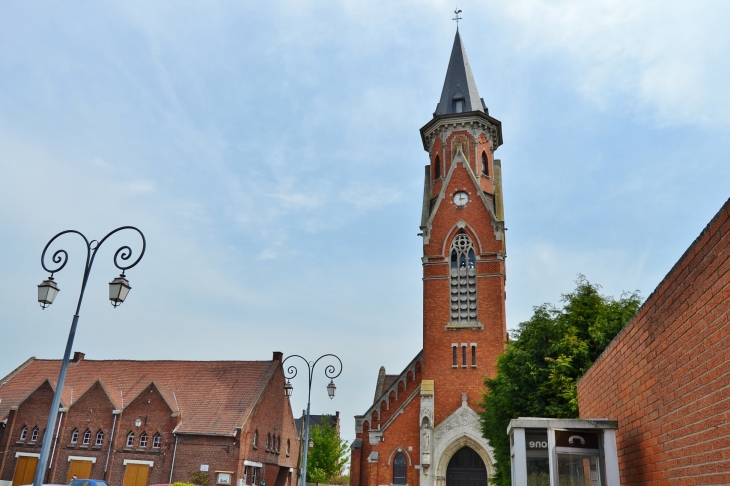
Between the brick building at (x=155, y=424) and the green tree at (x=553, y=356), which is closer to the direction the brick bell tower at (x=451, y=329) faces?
the green tree

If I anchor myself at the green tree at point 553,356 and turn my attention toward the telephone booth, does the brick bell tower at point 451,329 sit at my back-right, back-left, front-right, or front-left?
back-right

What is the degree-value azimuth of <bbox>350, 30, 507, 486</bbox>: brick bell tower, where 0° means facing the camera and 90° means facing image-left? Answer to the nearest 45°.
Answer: approximately 0°

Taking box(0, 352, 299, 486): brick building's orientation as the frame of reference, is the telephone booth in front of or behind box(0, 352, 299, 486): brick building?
in front

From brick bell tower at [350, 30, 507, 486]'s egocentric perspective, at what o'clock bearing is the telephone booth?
The telephone booth is roughly at 12 o'clock from the brick bell tower.

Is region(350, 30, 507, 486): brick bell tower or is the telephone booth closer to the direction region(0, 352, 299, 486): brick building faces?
the telephone booth

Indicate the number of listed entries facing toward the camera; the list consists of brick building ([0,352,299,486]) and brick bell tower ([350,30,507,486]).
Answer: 2

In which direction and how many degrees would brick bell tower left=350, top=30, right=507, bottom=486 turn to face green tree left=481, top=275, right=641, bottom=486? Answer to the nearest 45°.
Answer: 0° — it already faces it
